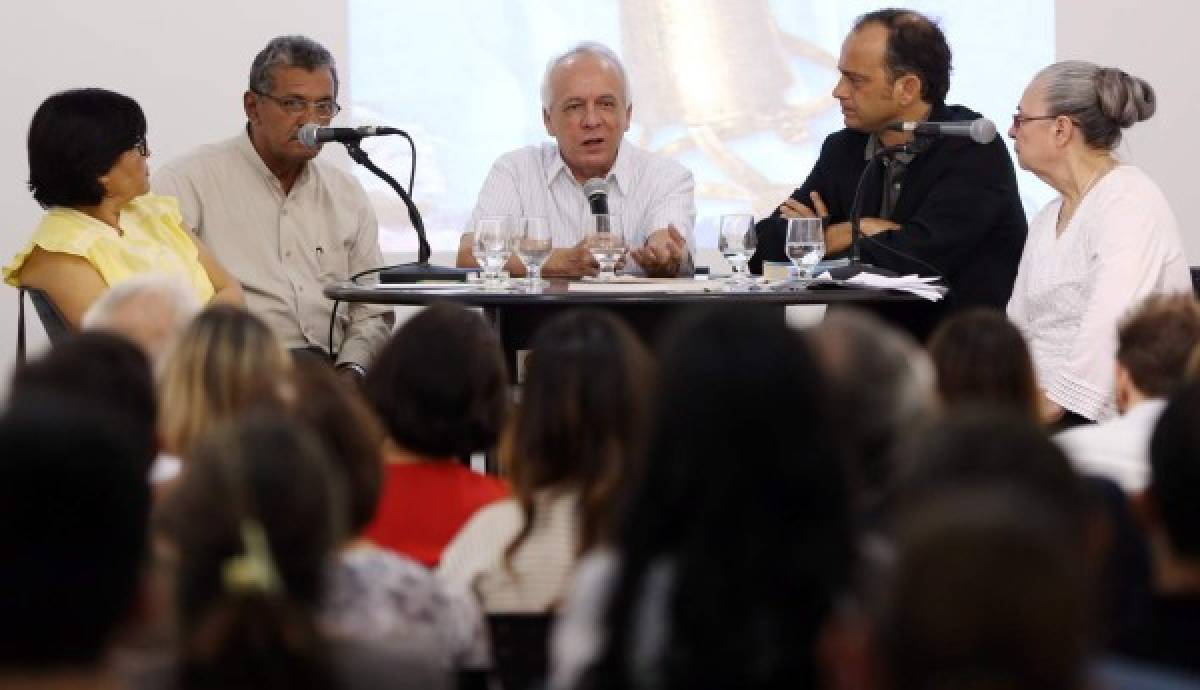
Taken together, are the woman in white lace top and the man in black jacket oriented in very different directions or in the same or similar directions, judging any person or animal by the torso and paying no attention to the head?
same or similar directions

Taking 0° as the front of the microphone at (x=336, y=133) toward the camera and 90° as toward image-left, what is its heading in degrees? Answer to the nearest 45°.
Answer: approximately 90°

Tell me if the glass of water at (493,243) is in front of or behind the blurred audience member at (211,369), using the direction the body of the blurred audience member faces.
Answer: in front

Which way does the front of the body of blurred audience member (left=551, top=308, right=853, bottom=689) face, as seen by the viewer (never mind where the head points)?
away from the camera

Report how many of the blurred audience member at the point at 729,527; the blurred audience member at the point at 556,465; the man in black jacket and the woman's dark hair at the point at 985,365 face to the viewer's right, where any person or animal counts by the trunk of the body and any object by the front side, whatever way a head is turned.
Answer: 0

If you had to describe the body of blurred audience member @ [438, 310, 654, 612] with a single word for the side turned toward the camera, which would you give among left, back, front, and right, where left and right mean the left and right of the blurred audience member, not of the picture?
back

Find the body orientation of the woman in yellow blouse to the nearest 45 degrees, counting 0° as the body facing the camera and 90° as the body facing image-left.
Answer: approximately 315°

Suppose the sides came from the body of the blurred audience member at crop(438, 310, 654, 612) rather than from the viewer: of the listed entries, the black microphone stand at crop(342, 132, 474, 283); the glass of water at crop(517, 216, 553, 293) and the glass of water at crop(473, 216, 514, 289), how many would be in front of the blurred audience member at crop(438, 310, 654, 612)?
3

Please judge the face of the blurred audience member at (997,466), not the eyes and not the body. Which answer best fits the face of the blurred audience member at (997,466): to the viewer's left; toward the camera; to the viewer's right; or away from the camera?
away from the camera

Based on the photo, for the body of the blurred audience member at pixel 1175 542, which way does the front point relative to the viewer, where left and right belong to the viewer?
facing away from the viewer

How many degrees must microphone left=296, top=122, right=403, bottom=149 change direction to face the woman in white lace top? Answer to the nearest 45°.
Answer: approximately 180°

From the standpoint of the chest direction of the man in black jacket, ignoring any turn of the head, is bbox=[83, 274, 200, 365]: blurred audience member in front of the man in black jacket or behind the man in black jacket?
in front

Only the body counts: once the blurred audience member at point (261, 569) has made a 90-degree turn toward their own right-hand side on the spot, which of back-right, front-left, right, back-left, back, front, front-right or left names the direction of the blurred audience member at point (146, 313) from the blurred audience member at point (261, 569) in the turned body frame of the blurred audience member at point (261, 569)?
left

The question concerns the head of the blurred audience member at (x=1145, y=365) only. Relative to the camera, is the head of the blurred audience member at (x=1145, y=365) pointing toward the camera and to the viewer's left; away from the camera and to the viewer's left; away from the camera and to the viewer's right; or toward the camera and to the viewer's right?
away from the camera and to the viewer's left

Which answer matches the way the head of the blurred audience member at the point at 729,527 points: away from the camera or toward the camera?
away from the camera
